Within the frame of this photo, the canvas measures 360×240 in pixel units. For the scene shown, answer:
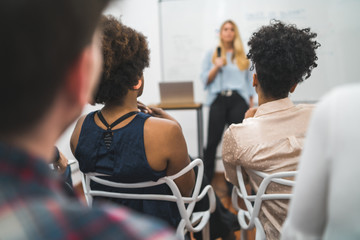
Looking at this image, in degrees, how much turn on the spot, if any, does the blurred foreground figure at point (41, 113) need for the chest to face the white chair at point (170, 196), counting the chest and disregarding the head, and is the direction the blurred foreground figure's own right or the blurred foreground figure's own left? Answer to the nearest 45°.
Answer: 0° — they already face it

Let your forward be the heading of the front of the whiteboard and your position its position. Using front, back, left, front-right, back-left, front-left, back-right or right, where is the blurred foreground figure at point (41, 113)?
front

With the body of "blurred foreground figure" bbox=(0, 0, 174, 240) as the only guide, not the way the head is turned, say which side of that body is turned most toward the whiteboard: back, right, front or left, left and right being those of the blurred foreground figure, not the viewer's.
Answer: front

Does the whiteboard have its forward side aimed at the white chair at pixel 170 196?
yes

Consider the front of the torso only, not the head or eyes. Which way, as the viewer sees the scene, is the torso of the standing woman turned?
toward the camera

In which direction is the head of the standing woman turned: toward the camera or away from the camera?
toward the camera

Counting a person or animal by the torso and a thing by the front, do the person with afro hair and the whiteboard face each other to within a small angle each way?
yes

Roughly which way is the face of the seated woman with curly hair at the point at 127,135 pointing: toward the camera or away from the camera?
away from the camera

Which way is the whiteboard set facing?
toward the camera

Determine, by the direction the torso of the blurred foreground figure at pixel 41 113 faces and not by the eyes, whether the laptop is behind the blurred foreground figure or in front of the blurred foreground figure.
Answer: in front

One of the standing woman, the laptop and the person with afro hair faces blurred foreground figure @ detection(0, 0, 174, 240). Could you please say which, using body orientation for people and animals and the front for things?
the standing woman

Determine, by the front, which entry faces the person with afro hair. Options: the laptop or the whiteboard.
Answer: the whiteboard

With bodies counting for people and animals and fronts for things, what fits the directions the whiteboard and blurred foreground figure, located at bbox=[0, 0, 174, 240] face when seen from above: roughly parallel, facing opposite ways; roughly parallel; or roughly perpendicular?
roughly parallel, facing opposite ways

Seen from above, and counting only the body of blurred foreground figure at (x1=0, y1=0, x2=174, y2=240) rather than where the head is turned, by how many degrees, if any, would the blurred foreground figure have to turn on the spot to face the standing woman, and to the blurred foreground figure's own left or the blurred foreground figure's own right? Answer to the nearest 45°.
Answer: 0° — they already face them

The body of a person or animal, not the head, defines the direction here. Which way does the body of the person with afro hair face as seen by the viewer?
away from the camera

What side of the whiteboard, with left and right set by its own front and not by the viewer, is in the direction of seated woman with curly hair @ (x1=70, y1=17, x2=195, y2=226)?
front

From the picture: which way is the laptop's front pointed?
away from the camera

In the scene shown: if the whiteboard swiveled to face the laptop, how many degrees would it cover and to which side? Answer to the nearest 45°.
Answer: approximately 45° to its right
